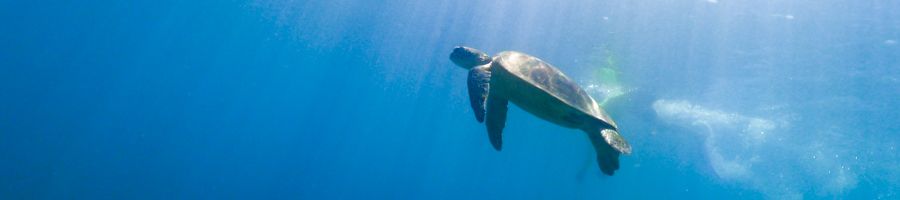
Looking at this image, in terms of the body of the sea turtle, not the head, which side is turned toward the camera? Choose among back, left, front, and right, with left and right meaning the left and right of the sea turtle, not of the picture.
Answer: left
